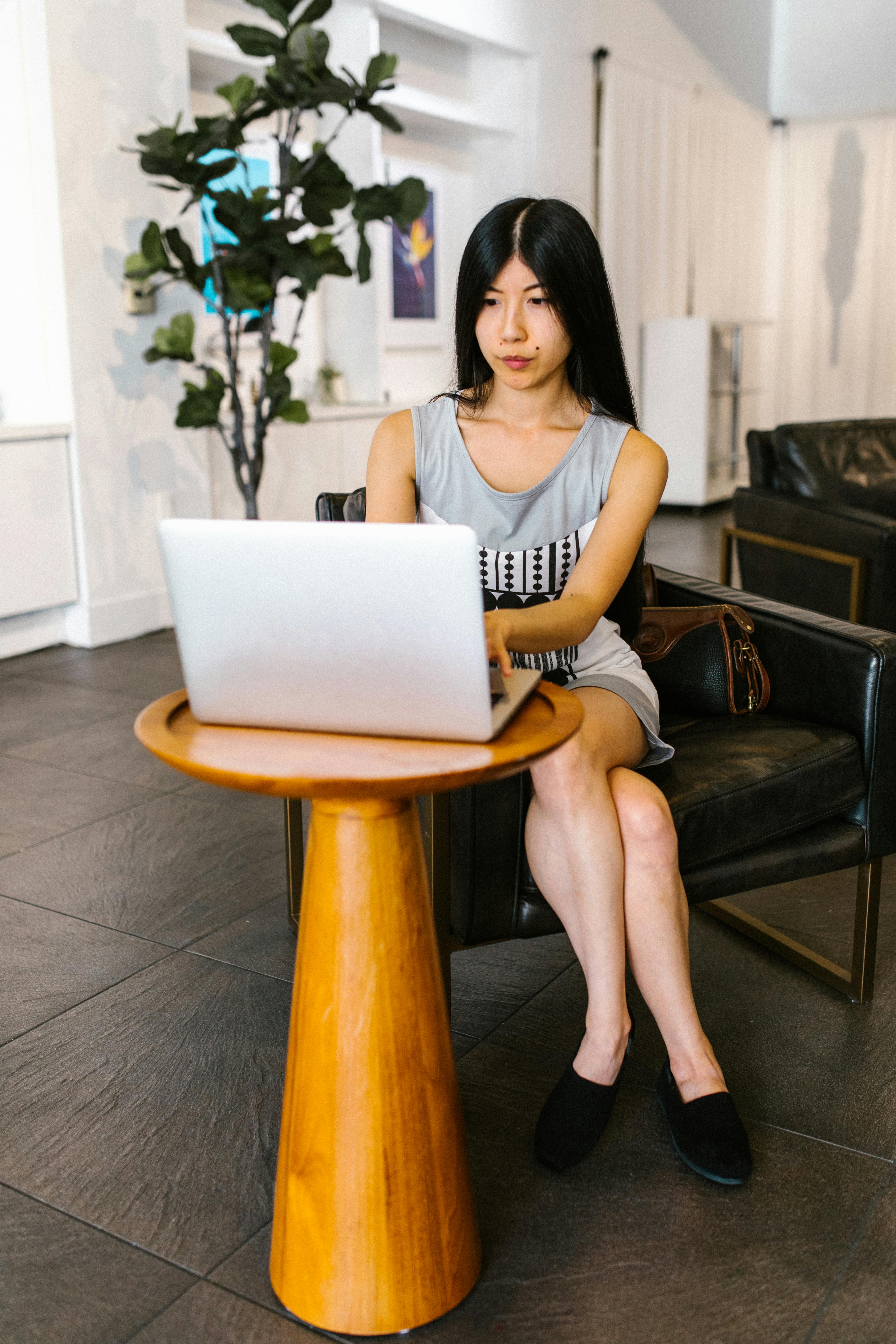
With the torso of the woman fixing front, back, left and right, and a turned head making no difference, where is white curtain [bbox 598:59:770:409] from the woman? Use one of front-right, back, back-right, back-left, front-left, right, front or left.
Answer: back

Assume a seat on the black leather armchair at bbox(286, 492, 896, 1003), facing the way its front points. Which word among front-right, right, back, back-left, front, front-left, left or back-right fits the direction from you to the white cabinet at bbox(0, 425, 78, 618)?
back

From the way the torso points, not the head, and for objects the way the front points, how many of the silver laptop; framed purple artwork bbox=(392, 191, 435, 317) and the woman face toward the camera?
2

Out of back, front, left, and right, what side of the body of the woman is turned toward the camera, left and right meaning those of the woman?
front

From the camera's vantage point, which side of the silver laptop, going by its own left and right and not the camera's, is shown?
back

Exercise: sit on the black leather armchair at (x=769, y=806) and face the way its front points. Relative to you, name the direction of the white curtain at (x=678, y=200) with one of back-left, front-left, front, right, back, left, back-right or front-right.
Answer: back-left

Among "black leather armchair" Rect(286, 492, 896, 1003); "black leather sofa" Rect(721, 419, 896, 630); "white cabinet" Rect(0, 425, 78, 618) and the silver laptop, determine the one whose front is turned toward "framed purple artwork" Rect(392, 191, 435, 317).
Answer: the silver laptop

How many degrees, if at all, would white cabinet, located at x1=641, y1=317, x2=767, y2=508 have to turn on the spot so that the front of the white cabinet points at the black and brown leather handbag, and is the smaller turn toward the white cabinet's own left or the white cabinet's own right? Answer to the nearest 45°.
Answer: approximately 45° to the white cabinet's own right

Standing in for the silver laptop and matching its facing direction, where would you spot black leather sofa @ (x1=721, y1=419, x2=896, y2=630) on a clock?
The black leather sofa is roughly at 1 o'clock from the silver laptop.

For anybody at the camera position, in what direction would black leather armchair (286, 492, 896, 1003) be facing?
facing the viewer and to the right of the viewer

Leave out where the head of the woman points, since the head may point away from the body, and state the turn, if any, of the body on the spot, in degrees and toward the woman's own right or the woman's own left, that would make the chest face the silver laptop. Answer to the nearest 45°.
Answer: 0° — they already face it

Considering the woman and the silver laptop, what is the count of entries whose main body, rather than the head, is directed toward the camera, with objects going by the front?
1

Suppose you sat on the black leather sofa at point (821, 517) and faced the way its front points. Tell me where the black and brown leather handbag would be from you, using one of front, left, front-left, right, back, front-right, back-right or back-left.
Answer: front-right

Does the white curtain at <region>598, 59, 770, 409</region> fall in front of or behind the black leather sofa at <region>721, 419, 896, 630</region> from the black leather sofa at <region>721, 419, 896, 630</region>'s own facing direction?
behind

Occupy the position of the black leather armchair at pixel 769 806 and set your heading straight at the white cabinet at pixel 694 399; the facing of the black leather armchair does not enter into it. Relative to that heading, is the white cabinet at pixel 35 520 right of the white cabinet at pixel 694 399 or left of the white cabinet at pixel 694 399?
left

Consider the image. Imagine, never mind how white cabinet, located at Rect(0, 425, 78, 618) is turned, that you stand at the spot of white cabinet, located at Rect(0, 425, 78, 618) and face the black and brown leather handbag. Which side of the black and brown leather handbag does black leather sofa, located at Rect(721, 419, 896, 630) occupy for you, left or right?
left
